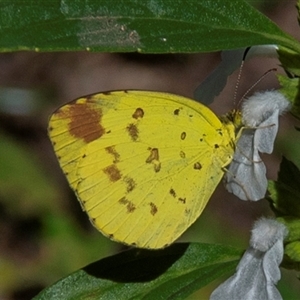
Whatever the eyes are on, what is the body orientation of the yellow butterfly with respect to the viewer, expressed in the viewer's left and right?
facing to the right of the viewer
